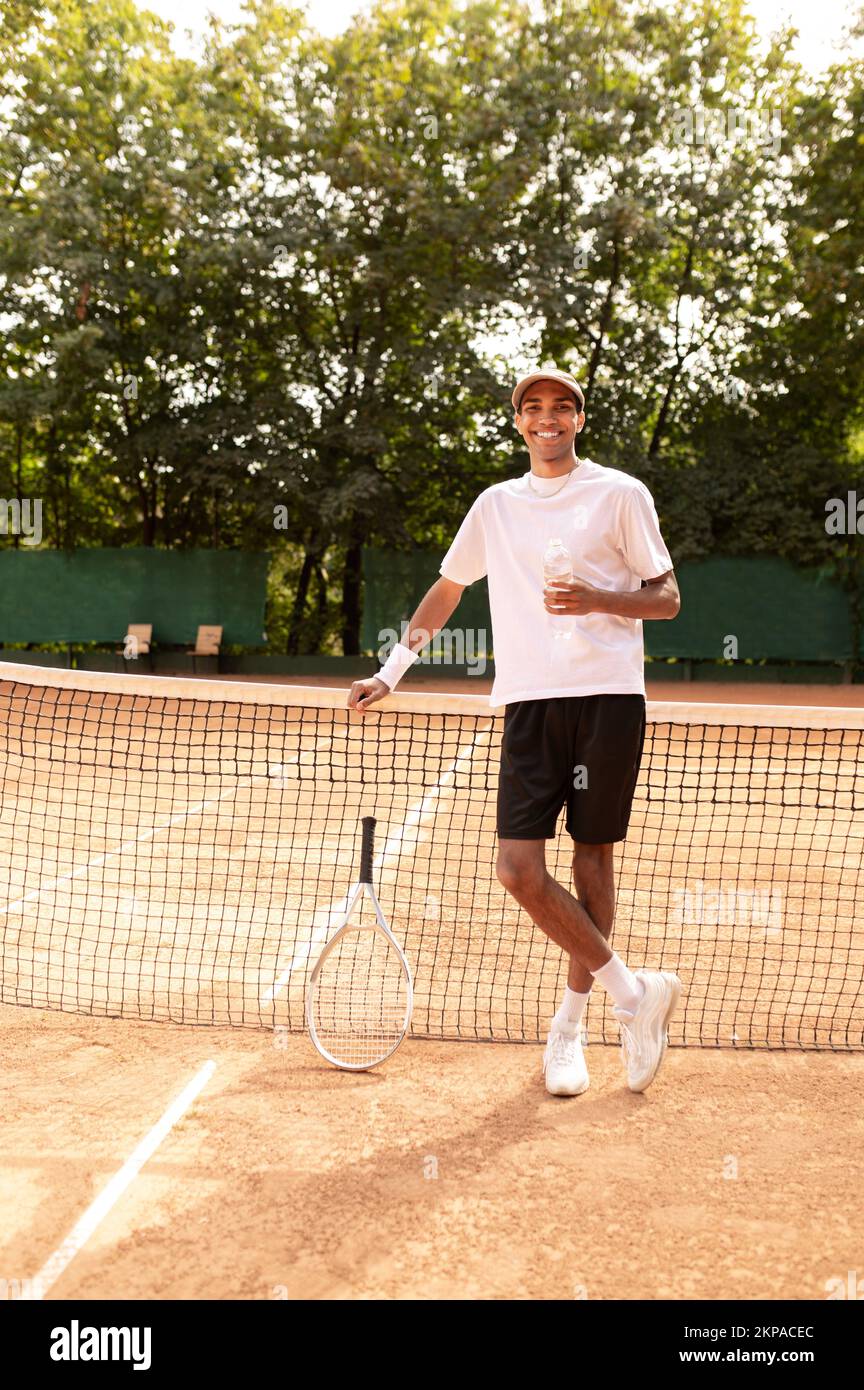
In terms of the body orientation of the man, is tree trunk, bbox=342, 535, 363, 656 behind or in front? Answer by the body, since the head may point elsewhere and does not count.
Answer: behind

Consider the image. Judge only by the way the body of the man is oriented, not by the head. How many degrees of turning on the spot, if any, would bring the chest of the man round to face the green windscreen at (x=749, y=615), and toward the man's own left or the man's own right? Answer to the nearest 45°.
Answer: approximately 180°

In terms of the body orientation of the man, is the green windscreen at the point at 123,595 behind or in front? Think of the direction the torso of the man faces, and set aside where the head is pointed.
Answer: behind

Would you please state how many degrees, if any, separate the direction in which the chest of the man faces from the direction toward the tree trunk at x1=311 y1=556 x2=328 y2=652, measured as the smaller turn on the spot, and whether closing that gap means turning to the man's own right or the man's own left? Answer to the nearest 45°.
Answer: approximately 180°

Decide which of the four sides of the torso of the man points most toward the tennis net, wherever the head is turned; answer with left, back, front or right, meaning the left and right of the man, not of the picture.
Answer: back

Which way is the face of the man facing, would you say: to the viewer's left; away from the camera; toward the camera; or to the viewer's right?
toward the camera

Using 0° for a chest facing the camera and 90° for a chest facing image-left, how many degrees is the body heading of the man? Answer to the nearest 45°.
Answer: approximately 0°
